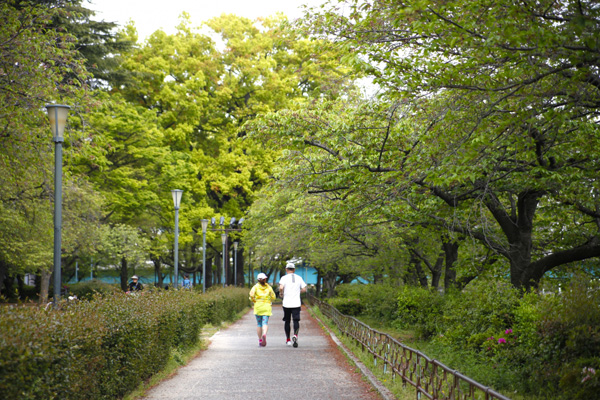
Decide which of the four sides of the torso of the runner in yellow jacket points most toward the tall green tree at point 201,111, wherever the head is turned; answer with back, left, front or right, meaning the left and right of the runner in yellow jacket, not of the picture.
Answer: front

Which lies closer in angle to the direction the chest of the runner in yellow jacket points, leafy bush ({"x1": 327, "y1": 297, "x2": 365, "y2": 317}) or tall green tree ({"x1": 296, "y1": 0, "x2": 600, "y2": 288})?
the leafy bush

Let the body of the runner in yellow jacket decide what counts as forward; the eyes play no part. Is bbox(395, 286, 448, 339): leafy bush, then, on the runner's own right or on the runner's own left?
on the runner's own right

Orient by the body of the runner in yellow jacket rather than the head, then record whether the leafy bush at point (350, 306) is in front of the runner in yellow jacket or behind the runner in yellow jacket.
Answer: in front

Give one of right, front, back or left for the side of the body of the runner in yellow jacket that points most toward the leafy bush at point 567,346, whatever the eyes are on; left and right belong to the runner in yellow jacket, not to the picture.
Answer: back

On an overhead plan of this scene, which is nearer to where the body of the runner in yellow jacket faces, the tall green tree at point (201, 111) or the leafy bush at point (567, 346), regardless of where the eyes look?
the tall green tree

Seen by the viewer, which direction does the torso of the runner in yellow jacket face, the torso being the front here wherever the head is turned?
away from the camera

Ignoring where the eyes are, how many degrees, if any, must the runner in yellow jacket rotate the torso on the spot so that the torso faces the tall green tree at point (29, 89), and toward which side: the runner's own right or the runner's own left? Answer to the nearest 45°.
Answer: approximately 90° to the runner's own left
